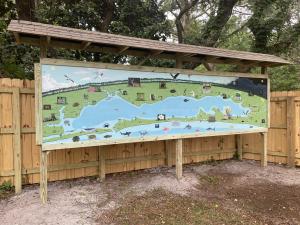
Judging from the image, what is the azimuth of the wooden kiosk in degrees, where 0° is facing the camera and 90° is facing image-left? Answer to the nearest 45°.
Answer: approximately 315°
